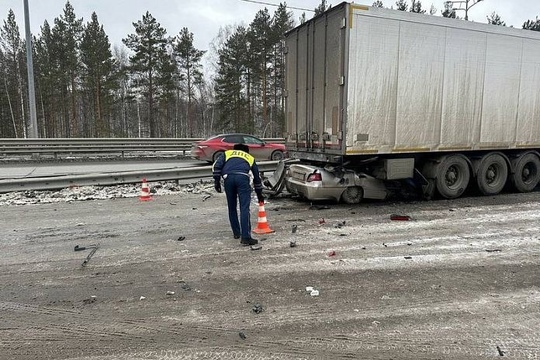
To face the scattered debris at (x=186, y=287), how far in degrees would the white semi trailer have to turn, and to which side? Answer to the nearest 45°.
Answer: approximately 135° to its right

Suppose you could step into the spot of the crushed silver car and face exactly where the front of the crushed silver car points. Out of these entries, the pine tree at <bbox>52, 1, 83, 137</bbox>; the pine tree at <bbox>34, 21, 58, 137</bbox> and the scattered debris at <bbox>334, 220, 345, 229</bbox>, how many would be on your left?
2

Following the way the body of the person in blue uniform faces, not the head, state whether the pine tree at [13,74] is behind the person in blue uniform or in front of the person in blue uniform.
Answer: in front

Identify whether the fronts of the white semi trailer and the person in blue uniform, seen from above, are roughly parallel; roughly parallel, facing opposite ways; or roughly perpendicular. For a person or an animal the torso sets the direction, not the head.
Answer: roughly perpendicular

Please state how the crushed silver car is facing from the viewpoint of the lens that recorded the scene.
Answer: facing away from the viewer and to the right of the viewer

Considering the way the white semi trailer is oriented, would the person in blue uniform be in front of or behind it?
behind

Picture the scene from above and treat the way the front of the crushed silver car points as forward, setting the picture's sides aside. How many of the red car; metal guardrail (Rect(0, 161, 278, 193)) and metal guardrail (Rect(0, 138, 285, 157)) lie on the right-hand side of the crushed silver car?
0

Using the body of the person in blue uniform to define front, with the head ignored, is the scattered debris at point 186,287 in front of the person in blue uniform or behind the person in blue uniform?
behind

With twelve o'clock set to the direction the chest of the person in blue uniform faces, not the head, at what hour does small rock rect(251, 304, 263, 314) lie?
The small rock is roughly at 6 o'clock from the person in blue uniform.

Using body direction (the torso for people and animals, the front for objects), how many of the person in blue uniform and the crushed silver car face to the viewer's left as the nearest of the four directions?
0

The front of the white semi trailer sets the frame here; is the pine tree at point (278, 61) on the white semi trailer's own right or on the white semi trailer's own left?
on the white semi trailer's own left

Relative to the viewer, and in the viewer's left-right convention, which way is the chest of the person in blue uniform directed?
facing away from the viewer

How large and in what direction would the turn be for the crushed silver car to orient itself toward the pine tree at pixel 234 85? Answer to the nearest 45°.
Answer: approximately 45° to its left

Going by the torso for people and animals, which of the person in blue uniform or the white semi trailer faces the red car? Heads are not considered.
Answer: the person in blue uniform

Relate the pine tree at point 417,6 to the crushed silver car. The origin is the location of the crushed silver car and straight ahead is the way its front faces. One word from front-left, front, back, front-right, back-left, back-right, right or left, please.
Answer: front-left

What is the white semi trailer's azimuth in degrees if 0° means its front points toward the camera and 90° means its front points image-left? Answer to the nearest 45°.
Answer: approximately 225°
